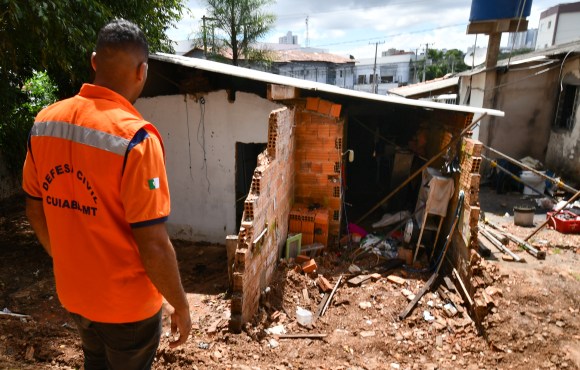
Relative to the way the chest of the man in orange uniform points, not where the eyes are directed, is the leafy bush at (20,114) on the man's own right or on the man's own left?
on the man's own left

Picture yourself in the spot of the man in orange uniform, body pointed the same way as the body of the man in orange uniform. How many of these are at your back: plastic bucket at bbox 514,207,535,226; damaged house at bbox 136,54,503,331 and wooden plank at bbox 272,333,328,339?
0

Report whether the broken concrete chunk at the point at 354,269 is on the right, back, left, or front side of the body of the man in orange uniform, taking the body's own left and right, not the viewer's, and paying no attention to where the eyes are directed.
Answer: front

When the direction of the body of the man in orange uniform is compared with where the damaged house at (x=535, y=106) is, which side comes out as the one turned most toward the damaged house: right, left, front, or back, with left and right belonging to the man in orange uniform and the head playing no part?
front

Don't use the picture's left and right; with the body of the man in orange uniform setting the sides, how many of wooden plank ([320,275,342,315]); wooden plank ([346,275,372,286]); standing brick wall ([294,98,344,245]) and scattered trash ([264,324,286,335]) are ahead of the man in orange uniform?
4

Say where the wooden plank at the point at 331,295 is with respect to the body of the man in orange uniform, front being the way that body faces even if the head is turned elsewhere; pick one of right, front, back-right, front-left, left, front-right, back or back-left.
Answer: front

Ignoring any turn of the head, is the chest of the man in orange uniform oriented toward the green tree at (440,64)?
yes

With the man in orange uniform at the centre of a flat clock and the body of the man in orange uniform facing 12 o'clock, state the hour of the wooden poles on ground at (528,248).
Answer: The wooden poles on ground is roughly at 1 o'clock from the man in orange uniform.

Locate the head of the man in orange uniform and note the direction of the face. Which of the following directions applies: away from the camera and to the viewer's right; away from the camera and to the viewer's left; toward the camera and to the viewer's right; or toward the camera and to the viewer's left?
away from the camera and to the viewer's right

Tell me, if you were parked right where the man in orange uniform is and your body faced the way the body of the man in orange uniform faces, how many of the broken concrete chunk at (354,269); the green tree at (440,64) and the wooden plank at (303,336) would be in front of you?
3

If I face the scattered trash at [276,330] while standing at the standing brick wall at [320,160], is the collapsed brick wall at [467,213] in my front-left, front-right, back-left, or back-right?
front-left

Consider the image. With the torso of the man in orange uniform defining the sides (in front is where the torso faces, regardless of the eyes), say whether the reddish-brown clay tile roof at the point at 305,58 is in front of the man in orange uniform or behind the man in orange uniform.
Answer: in front

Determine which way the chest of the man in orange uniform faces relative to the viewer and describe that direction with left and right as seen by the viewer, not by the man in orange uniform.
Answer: facing away from the viewer and to the right of the viewer

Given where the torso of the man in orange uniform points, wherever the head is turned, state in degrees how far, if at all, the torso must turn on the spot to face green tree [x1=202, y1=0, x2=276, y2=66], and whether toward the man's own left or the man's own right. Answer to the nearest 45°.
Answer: approximately 45° to the man's own left

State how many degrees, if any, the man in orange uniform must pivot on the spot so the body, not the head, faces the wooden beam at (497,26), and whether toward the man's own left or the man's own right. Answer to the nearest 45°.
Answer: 0° — they already face it

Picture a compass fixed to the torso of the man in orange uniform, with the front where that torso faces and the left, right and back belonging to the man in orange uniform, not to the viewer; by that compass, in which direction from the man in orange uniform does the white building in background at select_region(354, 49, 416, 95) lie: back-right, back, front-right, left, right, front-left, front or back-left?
front

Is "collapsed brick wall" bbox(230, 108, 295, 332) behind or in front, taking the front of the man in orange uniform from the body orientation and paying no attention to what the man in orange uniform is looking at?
in front
